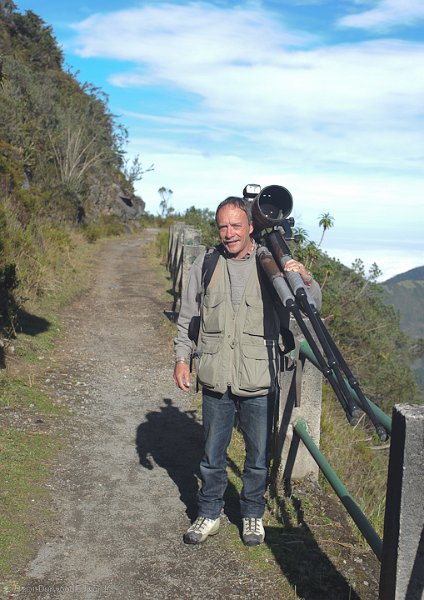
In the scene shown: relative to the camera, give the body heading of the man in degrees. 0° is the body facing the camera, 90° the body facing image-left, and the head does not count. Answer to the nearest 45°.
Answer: approximately 0°

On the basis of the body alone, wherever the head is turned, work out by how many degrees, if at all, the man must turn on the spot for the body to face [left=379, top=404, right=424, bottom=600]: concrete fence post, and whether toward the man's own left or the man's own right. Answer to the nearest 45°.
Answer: approximately 45° to the man's own left

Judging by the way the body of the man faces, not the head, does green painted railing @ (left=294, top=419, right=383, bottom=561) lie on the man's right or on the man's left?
on the man's left

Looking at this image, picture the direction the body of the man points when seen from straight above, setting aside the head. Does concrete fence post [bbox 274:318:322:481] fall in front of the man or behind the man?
behind
